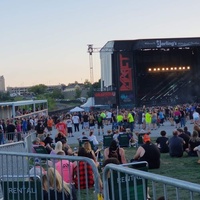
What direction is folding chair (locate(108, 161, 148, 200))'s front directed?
away from the camera

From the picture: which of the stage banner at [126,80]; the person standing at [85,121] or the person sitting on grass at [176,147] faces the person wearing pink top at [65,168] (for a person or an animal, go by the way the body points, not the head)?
the stage banner

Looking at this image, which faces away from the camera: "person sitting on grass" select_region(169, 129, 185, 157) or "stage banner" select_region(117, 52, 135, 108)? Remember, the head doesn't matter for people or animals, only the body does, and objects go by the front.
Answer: the person sitting on grass

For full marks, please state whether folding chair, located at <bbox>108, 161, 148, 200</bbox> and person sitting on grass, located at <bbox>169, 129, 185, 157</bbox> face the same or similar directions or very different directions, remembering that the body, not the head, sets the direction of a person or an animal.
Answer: same or similar directions

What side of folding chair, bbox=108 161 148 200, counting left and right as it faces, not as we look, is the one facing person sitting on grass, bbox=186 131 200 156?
front

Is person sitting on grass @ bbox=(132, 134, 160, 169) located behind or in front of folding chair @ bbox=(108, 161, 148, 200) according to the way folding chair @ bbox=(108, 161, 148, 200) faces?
in front

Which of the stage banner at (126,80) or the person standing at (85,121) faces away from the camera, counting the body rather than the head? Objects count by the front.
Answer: the person standing

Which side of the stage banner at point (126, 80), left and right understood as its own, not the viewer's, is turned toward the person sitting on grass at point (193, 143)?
front

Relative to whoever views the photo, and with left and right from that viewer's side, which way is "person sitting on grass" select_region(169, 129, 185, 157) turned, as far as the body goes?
facing away from the viewer

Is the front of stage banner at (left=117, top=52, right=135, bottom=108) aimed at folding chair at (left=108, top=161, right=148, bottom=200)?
yes

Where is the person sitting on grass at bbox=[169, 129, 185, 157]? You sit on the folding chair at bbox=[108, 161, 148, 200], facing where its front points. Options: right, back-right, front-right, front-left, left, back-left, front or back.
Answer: front

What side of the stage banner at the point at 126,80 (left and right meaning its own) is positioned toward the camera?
front

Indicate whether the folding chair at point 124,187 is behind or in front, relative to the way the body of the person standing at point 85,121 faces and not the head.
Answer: behind

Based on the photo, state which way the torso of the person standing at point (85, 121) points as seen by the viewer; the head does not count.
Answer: away from the camera
